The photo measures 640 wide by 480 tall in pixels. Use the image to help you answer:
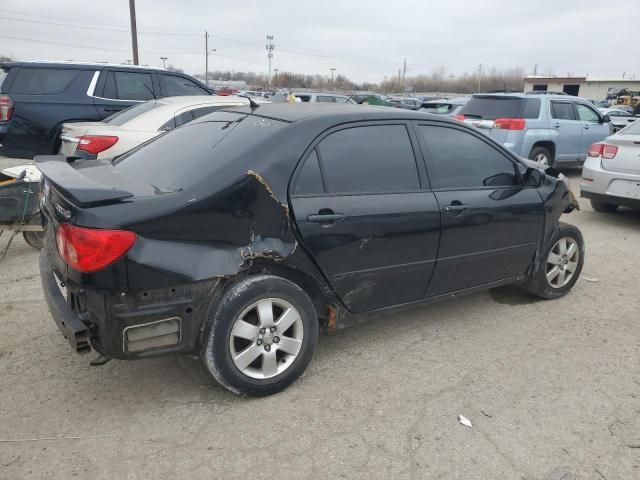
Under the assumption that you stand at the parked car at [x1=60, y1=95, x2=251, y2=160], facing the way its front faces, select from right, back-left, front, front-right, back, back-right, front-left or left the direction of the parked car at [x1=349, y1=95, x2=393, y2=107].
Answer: front

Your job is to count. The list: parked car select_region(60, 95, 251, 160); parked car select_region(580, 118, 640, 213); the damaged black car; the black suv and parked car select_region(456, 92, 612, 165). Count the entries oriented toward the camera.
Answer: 0

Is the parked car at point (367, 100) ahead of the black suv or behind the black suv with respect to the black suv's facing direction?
ahead

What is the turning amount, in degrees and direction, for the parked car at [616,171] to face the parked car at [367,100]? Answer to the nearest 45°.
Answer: approximately 90° to its left

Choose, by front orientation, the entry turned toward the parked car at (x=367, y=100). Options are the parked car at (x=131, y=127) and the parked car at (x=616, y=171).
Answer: the parked car at (x=131, y=127)

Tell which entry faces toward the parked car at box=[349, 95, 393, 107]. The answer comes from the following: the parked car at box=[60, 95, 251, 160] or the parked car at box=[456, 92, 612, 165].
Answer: the parked car at box=[60, 95, 251, 160]

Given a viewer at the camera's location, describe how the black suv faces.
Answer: facing to the right of the viewer

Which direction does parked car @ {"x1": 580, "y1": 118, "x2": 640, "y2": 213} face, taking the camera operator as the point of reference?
facing away from the viewer and to the right of the viewer

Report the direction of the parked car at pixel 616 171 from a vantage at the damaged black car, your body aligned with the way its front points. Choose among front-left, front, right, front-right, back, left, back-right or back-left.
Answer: front

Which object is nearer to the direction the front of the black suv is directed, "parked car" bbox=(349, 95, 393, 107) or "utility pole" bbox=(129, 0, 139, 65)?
the parked car

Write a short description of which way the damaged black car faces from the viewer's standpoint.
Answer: facing away from the viewer and to the right of the viewer

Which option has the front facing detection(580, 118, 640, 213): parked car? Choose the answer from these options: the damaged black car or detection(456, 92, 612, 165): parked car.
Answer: the damaged black car

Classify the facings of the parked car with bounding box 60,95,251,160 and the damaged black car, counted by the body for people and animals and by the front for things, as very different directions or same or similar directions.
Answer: same or similar directions

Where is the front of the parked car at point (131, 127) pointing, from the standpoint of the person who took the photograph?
facing away from the viewer and to the right of the viewer

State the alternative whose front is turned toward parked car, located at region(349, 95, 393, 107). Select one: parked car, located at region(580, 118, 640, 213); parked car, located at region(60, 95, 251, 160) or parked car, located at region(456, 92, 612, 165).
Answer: parked car, located at region(60, 95, 251, 160)

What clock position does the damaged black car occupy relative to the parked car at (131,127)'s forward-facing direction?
The damaged black car is roughly at 4 o'clock from the parked car.

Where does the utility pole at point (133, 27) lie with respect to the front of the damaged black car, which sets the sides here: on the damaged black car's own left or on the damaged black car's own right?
on the damaged black car's own left

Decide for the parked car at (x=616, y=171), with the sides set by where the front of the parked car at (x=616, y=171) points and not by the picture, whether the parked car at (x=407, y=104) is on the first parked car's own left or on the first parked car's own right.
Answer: on the first parked car's own left

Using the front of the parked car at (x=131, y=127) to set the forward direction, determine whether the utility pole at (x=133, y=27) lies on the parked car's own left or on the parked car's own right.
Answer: on the parked car's own left
